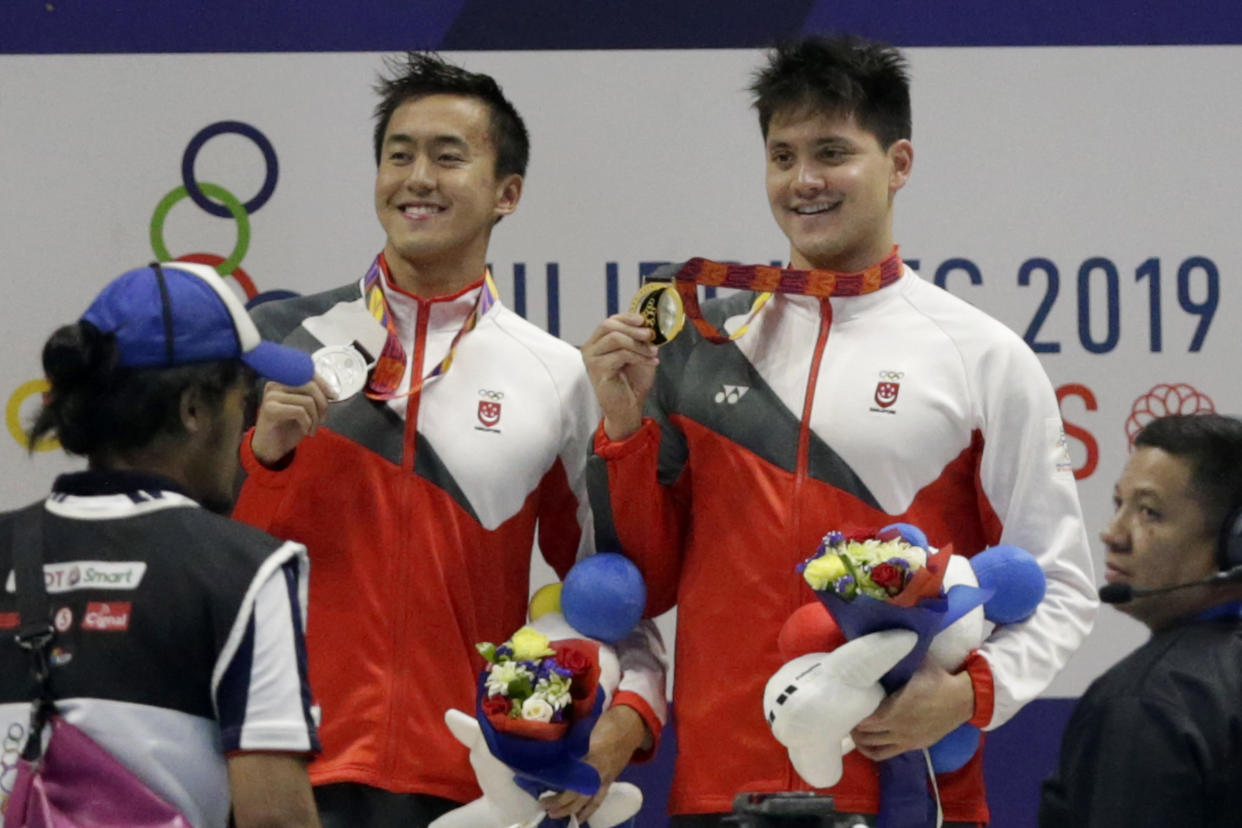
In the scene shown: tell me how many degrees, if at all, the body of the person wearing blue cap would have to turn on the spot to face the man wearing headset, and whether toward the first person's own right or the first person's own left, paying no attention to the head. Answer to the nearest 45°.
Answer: approximately 45° to the first person's own right

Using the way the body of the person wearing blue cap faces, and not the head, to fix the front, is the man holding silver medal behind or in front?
in front

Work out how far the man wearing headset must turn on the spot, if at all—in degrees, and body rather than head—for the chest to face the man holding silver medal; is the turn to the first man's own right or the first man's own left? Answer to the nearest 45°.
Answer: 0° — they already face them

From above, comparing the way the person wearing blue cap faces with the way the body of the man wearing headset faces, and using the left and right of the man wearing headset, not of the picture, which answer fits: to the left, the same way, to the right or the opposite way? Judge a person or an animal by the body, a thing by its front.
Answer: to the right

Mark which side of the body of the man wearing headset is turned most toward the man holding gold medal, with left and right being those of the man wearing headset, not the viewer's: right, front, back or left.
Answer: front

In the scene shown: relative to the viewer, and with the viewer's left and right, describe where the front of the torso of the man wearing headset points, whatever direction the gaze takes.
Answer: facing to the left of the viewer

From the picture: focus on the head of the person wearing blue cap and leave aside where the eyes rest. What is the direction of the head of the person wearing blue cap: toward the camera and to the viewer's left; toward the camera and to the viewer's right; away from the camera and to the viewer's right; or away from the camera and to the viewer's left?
away from the camera and to the viewer's right

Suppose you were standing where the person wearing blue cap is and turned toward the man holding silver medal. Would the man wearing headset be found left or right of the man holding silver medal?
right

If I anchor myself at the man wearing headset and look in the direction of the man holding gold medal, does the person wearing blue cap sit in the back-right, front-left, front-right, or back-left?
front-left

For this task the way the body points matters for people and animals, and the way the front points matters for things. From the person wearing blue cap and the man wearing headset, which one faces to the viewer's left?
the man wearing headset

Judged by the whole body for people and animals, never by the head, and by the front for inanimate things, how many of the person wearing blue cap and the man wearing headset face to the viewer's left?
1

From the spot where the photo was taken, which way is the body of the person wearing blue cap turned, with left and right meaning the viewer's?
facing away from the viewer and to the right of the viewer
